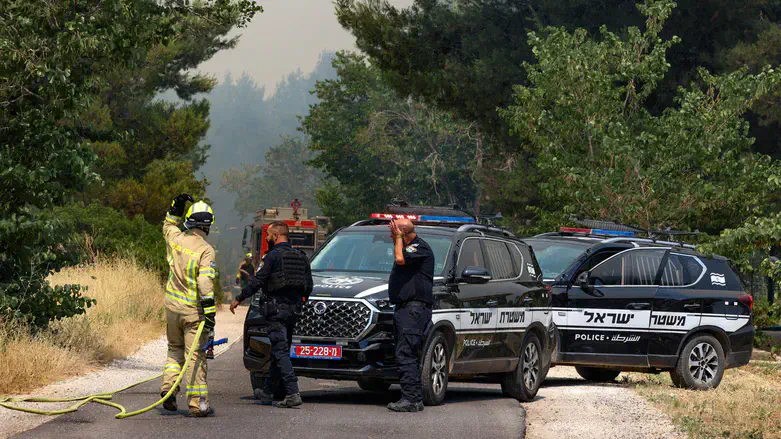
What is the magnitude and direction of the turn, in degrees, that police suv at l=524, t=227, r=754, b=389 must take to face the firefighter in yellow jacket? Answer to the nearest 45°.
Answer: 0° — it already faces them

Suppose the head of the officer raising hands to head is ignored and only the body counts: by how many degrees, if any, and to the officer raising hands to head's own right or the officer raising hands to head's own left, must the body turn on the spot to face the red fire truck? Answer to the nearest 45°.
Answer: approximately 90° to the officer raising hands to head's own right

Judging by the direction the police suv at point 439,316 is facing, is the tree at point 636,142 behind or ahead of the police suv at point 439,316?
behind

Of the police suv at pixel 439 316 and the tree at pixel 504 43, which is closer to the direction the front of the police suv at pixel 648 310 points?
the police suv

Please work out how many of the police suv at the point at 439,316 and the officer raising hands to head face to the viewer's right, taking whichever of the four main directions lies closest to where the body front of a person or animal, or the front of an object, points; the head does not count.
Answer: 0

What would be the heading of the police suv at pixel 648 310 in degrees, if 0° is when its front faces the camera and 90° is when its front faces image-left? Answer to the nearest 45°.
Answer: approximately 45°

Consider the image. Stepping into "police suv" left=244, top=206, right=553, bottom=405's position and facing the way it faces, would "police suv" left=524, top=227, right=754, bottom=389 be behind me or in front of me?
behind

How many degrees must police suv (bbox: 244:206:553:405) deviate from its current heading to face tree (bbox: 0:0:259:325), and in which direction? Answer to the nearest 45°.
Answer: approximately 45° to its right

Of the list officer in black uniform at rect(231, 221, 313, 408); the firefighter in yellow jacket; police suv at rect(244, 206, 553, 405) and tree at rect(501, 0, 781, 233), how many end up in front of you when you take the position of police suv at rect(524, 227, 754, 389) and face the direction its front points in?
3

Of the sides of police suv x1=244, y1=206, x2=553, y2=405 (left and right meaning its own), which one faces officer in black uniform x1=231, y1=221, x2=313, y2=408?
front

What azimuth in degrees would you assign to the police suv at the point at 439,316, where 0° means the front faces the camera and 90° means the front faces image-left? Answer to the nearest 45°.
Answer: approximately 45°

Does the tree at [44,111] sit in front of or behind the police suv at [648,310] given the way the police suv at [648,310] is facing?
in front
